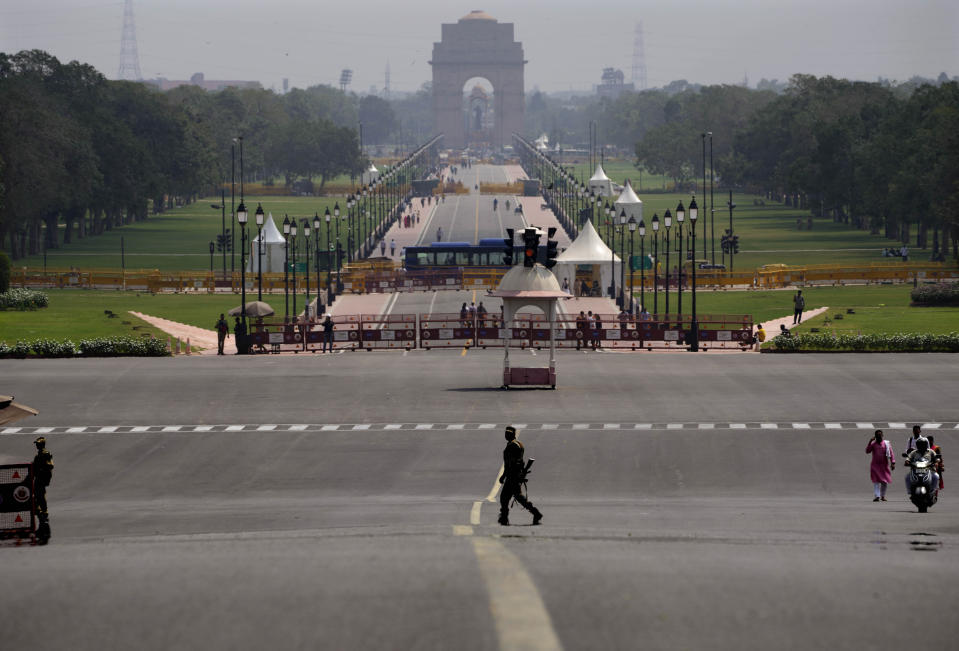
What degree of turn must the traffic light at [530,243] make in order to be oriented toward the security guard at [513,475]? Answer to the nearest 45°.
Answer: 0° — it already faces them

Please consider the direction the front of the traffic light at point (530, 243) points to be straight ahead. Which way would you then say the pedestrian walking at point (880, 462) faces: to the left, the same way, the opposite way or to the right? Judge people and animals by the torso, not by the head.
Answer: the same way

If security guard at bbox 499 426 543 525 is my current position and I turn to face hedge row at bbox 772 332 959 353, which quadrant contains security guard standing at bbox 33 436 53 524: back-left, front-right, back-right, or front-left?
back-left

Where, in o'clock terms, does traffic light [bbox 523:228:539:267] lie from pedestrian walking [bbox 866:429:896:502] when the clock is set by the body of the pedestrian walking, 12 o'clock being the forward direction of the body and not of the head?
The traffic light is roughly at 5 o'clock from the pedestrian walking.

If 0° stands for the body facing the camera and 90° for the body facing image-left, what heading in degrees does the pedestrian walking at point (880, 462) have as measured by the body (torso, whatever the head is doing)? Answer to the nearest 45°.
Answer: approximately 0°

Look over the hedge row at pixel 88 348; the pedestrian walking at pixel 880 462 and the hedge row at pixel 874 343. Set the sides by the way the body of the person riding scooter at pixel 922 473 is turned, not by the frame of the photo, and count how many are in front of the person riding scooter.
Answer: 0

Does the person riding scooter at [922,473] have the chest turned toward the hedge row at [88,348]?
no

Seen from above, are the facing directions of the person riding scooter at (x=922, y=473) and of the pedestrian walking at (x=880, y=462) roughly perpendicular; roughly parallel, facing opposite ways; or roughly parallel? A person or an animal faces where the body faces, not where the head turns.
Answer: roughly parallel

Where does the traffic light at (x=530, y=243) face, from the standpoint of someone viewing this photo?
facing the viewer

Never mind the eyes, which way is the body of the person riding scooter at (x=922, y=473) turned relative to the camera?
toward the camera

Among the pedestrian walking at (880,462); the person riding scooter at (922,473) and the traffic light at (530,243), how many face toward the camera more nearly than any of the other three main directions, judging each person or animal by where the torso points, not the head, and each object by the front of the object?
3

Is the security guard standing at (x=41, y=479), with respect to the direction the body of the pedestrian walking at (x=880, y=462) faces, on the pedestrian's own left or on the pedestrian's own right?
on the pedestrian's own right

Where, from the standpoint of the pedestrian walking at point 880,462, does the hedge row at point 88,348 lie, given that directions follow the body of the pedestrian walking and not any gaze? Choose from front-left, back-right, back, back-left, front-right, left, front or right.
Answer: back-right

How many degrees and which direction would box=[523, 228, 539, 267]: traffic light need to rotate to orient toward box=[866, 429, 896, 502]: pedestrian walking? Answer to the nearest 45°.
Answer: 0° — it already faces them

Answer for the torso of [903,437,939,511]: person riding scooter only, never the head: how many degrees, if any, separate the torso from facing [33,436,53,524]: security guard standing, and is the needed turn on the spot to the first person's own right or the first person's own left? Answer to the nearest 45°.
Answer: approximately 45° to the first person's own right

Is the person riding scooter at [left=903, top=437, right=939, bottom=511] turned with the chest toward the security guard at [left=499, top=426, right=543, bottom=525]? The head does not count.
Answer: no

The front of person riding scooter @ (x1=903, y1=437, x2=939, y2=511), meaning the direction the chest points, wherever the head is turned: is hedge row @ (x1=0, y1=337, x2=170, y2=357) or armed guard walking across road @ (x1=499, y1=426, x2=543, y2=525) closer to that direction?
the armed guard walking across road

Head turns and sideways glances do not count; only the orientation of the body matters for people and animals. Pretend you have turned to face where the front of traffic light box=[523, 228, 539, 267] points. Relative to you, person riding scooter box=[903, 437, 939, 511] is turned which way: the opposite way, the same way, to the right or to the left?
the same way

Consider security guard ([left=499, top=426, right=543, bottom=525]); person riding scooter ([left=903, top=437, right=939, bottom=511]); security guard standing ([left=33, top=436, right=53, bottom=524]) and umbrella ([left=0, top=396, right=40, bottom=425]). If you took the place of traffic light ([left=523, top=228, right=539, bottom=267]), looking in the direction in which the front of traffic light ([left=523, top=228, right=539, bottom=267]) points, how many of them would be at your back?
0

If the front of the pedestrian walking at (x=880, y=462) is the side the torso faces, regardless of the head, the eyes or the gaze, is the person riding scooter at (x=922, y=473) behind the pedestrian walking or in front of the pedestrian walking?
in front

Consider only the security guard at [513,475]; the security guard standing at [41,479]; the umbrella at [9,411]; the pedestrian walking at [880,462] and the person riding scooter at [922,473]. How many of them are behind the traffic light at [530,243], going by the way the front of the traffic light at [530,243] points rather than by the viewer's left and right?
0
